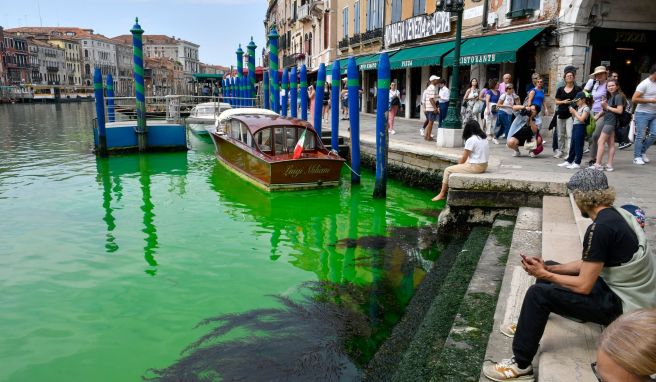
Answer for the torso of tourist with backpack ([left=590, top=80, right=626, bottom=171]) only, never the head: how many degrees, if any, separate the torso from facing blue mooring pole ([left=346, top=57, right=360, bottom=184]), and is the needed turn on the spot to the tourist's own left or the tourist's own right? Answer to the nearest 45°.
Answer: approximately 45° to the tourist's own right

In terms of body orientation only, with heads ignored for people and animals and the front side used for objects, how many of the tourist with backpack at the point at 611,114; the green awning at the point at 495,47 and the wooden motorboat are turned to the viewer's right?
0

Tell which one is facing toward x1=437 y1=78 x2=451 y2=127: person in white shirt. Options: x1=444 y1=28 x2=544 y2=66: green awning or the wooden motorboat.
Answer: the green awning

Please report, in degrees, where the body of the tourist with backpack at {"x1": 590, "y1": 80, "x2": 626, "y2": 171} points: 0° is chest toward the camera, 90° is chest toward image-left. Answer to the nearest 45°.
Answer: approximately 45°

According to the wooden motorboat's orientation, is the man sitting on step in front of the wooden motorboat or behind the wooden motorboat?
behind

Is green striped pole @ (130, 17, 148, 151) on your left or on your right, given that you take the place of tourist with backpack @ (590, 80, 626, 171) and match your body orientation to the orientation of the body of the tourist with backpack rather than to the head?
on your right

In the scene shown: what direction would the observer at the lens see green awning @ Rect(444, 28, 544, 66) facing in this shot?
facing the viewer and to the left of the viewer

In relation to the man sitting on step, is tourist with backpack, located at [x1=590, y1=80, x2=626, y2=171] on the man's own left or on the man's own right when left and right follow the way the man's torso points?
on the man's own right

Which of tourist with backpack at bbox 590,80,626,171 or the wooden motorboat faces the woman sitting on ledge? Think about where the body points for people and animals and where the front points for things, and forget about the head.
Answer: the tourist with backpack

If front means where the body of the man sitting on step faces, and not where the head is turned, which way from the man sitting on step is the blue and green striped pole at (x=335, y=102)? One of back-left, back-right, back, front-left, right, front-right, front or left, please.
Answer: front-right

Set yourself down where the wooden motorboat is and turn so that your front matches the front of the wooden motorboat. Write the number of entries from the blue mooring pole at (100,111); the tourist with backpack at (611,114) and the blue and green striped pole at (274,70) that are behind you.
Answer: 1

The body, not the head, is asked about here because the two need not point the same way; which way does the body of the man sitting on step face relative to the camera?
to the viewer's left

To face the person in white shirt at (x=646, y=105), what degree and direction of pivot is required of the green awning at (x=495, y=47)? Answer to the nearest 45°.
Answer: approximately 45° to its left

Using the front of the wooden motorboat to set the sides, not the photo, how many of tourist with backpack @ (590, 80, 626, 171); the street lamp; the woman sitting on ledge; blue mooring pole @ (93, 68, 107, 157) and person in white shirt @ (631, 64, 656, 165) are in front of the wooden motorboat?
1

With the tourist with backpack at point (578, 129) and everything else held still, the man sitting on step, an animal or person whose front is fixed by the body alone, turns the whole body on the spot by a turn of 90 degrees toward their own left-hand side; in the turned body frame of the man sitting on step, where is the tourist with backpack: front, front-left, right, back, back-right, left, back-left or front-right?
back

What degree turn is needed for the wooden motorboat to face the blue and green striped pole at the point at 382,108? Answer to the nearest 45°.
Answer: approximately 180°
